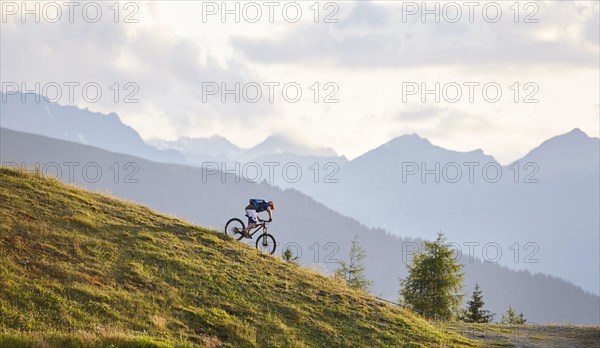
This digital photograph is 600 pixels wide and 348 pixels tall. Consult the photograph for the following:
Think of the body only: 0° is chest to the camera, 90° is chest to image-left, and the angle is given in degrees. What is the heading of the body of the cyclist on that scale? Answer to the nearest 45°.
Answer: approximately 270°

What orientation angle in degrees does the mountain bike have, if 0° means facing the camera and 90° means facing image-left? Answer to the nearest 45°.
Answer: approximately 270°
